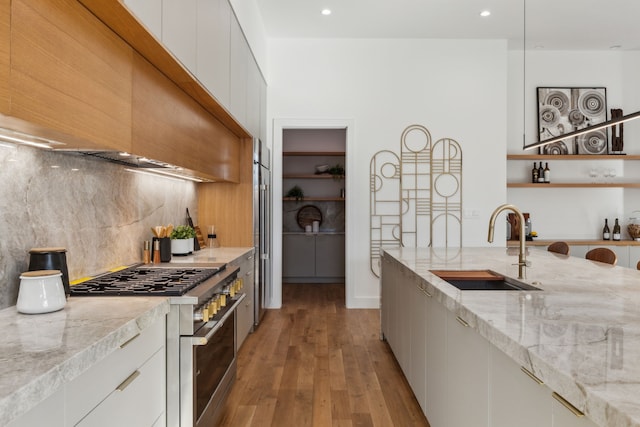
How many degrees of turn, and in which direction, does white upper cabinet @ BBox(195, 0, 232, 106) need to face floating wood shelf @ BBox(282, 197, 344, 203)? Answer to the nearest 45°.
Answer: approximately 45° to its left

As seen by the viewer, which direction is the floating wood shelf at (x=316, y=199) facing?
toward the camera

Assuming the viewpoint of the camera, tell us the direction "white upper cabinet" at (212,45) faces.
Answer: facing to the right of the viewer

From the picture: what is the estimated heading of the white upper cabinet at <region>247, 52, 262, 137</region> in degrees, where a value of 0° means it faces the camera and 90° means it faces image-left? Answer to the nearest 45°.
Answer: approximately 270°

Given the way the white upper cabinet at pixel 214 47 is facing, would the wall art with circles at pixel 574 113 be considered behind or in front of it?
in front

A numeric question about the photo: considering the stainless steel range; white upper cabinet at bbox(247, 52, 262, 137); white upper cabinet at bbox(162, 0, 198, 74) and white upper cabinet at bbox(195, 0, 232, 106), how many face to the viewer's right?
4

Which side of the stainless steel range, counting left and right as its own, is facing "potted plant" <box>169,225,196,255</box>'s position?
left

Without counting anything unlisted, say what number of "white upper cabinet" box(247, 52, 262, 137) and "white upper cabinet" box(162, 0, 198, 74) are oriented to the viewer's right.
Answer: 2

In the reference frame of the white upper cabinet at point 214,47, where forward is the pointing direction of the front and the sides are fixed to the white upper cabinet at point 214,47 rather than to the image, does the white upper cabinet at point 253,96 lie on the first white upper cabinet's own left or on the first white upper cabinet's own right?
on the first white upper cabinet's own left

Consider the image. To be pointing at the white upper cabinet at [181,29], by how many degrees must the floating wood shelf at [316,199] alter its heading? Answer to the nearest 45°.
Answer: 0° — it already faces it

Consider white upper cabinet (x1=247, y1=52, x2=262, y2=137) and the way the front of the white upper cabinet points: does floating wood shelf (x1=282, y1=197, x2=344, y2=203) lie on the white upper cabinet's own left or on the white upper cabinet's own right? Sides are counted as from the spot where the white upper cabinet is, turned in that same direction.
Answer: on the white upper cabinet's own left

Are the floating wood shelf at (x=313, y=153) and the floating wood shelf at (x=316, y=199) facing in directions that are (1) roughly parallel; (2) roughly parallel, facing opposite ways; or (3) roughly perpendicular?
roughly parallel

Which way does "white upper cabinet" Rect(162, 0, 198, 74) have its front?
to the viewer's right

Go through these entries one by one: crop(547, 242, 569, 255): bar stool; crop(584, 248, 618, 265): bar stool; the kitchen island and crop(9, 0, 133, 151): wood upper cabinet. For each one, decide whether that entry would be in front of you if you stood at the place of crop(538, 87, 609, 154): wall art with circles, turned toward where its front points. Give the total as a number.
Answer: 4

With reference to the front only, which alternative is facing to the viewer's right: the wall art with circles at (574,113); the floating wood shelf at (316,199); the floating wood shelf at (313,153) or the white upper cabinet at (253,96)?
the white upper cabinet

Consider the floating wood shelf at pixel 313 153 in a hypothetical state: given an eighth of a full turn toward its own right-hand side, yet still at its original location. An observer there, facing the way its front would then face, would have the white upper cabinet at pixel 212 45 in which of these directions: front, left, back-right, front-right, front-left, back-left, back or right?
front-left

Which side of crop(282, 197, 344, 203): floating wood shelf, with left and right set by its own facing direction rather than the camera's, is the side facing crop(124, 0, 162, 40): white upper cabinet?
front
